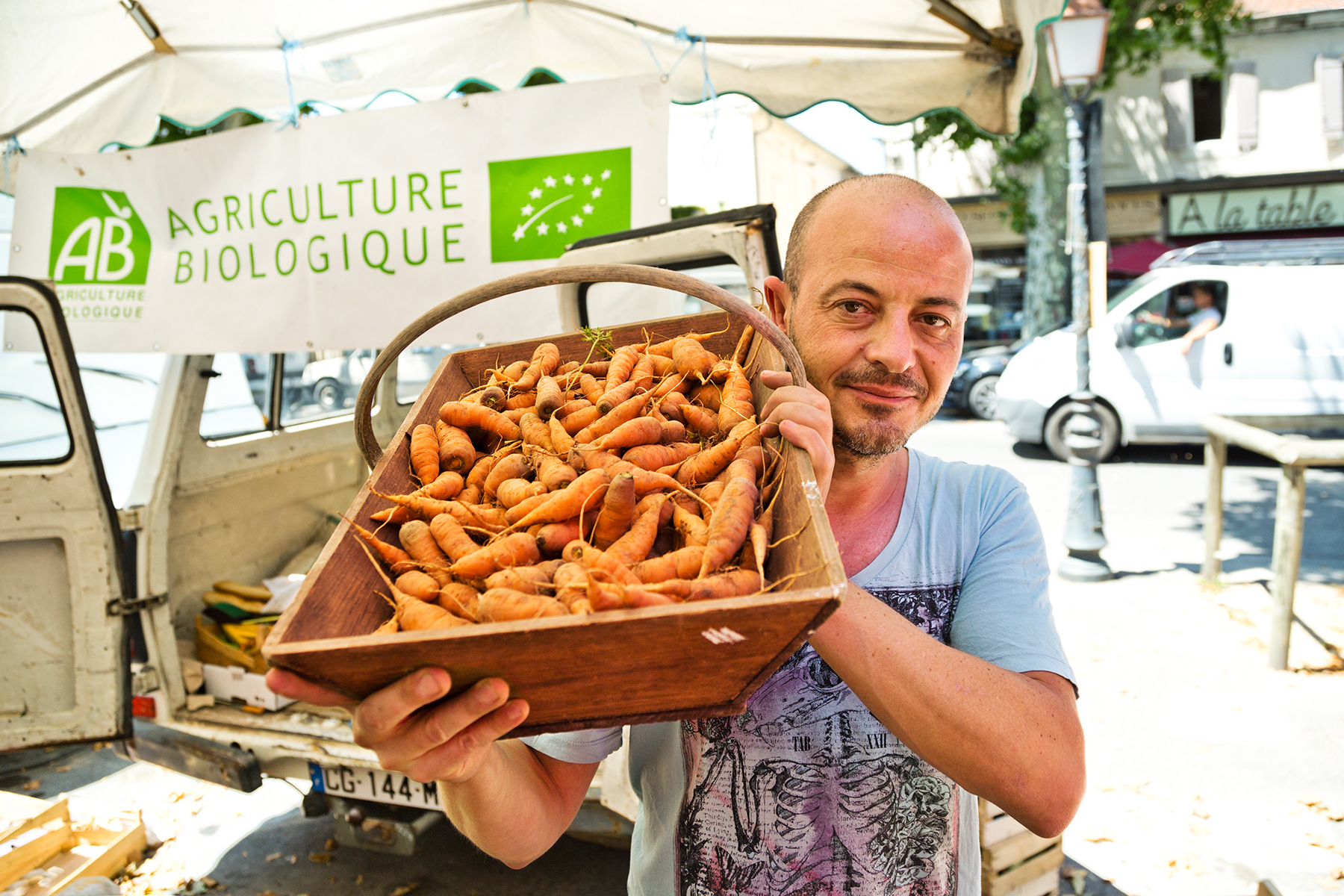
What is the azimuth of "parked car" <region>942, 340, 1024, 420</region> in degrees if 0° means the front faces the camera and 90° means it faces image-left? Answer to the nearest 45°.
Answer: approximately 90°

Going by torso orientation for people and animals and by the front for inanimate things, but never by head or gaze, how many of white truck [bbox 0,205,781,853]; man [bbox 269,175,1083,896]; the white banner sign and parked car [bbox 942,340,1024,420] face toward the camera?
2

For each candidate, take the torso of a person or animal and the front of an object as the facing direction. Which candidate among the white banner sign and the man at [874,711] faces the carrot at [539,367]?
the white banner sign

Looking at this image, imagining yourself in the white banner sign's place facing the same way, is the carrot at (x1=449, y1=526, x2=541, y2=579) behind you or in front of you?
in front

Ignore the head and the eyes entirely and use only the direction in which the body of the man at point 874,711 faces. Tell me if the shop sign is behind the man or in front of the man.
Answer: behind

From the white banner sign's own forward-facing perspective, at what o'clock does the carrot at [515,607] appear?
The carrot is roughly at 12 o'clock from the white banner sign.

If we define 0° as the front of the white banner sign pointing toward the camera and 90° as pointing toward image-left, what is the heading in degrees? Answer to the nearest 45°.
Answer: approximately 0°

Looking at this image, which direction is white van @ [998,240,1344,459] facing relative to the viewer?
to the viewer's left

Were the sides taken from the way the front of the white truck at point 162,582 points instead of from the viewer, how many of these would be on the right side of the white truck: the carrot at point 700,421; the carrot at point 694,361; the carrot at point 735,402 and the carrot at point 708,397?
4

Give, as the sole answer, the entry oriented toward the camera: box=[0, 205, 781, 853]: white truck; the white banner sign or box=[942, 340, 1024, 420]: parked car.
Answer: the white banner sign

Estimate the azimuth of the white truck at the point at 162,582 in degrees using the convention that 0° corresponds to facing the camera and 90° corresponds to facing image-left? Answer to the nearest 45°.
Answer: approximately 225°

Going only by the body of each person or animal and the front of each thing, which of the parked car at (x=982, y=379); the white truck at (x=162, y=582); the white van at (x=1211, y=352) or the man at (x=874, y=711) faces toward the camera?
the man

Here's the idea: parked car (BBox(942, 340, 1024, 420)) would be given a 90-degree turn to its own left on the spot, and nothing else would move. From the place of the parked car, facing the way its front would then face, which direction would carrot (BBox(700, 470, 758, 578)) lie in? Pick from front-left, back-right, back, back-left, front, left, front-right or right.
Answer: front
